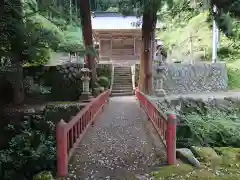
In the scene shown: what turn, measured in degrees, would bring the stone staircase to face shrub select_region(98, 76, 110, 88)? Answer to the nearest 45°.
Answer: approximately 45° to its right

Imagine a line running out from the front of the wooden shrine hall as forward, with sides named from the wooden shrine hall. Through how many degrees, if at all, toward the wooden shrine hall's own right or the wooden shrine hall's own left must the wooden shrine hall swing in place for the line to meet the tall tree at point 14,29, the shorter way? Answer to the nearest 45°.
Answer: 0° — it already faces it

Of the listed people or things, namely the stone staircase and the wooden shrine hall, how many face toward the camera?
2

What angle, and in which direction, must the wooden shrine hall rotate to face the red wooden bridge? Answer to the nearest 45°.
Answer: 0° — it already faces it

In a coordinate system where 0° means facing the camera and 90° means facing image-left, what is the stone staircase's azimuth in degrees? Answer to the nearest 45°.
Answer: approximately 0°

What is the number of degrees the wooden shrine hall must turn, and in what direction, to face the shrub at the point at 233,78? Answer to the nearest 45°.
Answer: approximately 45° to its left

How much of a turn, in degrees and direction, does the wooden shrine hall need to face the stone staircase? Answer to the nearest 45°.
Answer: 0° — it already faces it

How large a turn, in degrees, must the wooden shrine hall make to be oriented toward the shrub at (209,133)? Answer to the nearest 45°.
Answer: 0° — it already faces it

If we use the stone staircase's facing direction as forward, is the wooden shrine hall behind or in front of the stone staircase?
behind

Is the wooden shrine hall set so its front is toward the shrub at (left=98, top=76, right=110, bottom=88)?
yes

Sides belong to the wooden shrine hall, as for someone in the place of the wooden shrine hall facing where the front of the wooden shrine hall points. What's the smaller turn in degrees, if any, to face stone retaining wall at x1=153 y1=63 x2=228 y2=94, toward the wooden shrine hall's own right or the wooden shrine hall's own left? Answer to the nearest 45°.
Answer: approximately 45° to the wooden shrine hall's own left

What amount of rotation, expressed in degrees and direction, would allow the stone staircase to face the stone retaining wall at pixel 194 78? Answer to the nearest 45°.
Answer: approximately 90° to its left
